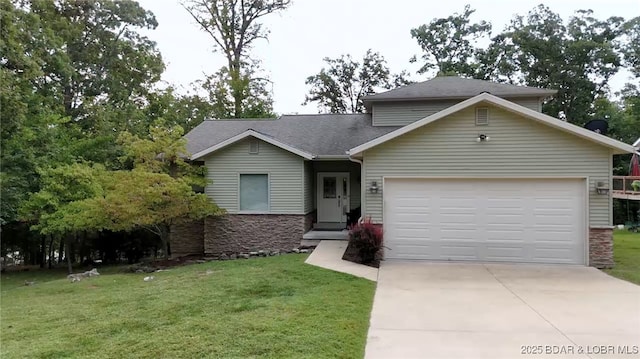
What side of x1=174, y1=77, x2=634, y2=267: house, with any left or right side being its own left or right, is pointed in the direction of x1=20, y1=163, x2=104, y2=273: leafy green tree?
right

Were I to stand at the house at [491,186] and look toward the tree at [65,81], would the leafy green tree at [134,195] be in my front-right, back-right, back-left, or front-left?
front-left

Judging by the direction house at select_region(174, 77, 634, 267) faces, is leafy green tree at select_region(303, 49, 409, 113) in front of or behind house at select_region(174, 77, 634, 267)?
behind

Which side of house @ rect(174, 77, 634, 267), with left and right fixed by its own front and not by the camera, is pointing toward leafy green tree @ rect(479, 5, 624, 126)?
back

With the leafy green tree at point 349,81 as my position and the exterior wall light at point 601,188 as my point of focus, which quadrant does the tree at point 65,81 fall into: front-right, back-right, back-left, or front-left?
front-right

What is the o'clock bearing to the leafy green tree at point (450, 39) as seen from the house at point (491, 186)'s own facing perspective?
The leafy green tree is roughly at 6 o'clock from the house.

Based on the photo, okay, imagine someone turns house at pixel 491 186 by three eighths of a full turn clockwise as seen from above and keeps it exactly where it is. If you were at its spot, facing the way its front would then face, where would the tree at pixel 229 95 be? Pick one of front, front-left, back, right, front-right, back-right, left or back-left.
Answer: front

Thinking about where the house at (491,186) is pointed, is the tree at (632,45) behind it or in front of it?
behind

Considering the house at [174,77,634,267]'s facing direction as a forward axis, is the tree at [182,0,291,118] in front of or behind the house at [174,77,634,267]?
behind

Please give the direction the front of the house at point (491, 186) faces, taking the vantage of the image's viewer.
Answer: facing the viewer

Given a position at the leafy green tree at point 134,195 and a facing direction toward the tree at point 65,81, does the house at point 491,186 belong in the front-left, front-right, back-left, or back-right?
back-right
